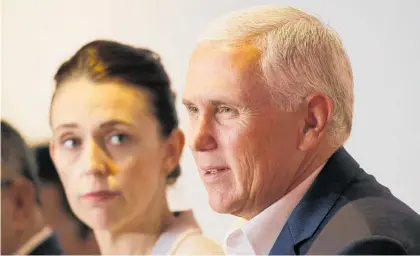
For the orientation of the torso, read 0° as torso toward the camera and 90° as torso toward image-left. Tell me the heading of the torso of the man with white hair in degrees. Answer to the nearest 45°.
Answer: approximately 45°

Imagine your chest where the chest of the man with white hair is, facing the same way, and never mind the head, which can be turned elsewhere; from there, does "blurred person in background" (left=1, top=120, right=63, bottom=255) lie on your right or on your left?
on your right

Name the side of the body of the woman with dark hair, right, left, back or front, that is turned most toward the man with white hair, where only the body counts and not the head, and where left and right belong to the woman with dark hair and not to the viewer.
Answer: left

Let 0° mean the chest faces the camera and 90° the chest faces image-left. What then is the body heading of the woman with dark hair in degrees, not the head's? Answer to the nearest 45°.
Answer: approximately 45°

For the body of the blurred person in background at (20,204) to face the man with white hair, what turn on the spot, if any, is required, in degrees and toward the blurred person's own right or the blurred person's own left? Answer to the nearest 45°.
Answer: approximately 90° to the blurred person's own left
